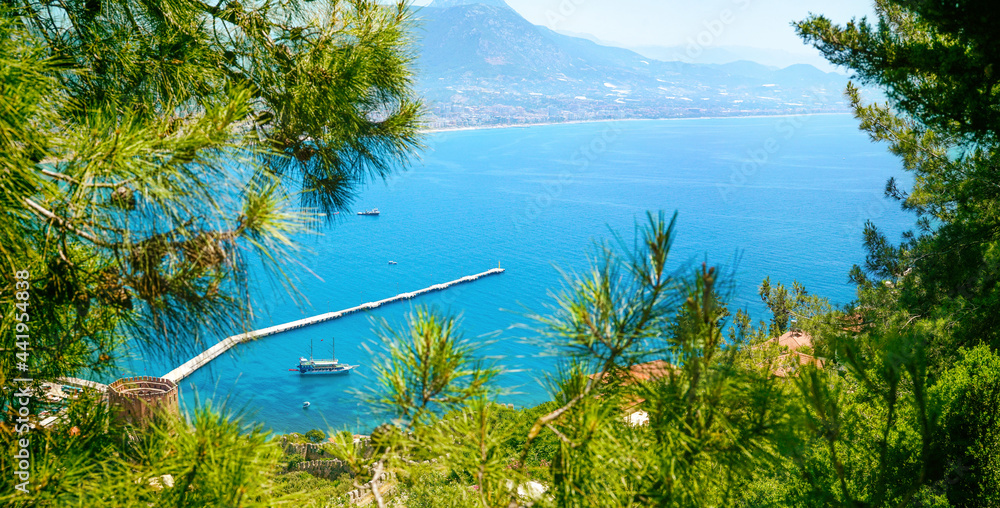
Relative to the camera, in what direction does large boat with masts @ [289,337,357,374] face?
facing to the right of the viewer

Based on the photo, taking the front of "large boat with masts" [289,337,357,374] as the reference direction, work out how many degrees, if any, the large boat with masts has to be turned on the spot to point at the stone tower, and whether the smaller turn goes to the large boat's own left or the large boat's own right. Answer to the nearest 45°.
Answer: approximately 90° to the large boat's own right
